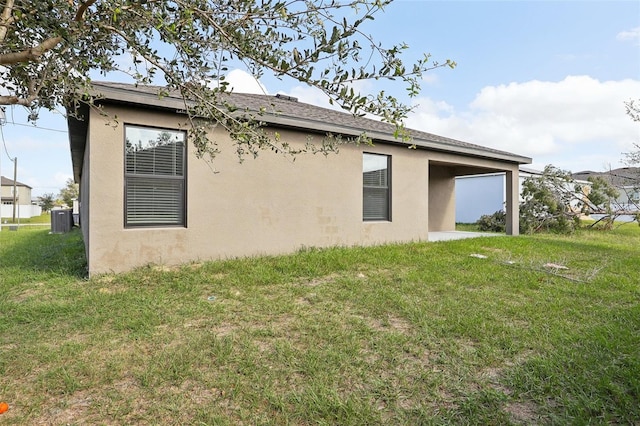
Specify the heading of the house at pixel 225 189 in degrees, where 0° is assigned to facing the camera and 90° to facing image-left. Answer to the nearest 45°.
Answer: approximately 135°

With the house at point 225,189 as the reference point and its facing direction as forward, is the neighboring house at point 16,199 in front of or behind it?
in front

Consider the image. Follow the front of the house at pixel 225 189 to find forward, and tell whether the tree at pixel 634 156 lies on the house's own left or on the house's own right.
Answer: on the house's own right

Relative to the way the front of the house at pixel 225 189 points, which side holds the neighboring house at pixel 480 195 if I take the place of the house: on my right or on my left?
on my right

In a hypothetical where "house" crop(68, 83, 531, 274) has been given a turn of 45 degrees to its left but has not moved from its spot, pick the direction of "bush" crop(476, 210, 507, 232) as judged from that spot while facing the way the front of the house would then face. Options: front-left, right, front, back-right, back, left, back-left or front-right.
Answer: back-right

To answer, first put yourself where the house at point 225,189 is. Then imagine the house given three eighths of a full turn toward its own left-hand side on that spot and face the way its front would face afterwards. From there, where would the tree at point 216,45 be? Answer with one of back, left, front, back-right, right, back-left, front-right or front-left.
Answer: front
